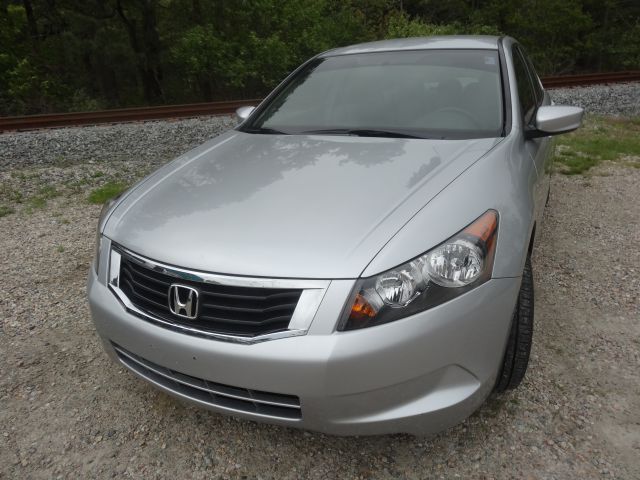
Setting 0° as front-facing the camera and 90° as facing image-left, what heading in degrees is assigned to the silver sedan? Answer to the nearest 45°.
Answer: approximately 45°
